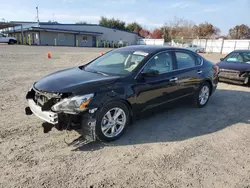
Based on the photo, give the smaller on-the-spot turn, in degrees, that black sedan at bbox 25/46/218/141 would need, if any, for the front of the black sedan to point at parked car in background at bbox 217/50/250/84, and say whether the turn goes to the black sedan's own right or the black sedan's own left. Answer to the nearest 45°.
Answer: approximately 180°

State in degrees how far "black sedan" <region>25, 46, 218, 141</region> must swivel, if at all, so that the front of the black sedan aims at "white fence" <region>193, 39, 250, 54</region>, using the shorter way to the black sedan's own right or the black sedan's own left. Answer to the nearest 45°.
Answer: approximately 180°

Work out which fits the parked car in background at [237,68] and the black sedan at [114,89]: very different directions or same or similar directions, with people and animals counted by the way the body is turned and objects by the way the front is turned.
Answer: same or similar directions

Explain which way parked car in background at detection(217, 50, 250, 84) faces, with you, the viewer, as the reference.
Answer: facing the viewer and to the left of the viewer

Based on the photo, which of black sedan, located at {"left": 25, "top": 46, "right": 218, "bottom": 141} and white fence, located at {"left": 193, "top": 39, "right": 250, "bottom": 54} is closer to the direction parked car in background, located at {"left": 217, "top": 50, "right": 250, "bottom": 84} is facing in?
the black sedan

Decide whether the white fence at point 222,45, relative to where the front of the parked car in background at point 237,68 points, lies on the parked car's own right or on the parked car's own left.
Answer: on the parked car's own right

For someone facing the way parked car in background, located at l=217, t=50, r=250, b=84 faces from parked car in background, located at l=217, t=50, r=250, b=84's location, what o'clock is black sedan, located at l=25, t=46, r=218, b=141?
The black sedan is roughly at 11 o'clock from the parked car in background.

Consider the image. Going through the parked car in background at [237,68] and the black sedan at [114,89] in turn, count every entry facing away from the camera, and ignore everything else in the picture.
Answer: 0
